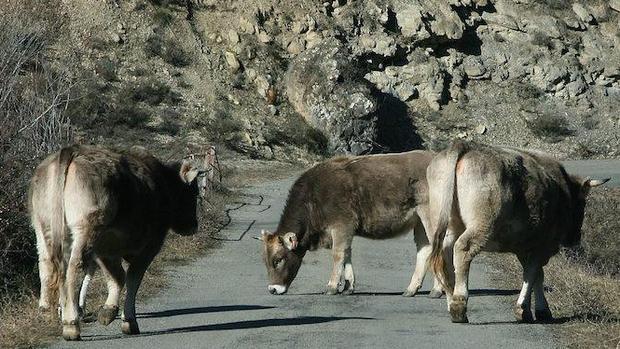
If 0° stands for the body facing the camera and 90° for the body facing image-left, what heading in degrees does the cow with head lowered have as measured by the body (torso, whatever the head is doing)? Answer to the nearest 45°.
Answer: approximately 90°

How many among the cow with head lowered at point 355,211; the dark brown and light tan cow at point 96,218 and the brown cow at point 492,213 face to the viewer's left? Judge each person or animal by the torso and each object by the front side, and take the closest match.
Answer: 1

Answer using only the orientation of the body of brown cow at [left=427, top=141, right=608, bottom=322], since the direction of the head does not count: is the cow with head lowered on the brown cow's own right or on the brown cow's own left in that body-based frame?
on the brown cow's own left

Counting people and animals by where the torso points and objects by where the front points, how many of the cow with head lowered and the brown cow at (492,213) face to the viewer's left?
1

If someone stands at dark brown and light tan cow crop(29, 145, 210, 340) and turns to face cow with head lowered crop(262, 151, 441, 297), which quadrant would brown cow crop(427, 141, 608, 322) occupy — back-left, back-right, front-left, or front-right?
front-right

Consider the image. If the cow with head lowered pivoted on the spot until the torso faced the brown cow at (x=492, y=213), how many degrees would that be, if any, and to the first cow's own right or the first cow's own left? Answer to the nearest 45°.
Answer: approximately 135° to the first cow's own left

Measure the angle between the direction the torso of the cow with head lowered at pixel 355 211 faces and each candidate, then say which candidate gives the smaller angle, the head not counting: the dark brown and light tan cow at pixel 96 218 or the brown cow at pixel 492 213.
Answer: the dark brown and light tan cow

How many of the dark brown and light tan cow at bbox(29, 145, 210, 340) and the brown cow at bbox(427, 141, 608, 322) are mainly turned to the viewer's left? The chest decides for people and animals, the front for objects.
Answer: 0

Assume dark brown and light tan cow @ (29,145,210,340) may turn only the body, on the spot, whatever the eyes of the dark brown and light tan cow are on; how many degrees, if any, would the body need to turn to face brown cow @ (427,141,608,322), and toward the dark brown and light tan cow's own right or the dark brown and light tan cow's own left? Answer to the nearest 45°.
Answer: approximately 45° to the dark brown and light tan cow's own right

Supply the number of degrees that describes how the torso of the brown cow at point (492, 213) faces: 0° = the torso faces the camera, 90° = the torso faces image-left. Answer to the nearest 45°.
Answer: approximately 225°

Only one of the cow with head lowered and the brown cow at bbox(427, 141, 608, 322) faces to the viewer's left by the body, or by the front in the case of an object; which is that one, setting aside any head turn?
the cow with head lowered

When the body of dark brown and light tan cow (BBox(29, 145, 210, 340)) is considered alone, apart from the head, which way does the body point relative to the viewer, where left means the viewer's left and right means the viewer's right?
facing away from the viewer and to the right of the viewer

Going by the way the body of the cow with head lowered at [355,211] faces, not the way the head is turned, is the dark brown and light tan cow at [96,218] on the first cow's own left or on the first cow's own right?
on the first cow's own left

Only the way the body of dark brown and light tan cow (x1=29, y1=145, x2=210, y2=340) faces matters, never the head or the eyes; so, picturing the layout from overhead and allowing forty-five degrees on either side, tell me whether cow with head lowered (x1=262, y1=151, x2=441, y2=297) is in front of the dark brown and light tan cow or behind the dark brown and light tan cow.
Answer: in front

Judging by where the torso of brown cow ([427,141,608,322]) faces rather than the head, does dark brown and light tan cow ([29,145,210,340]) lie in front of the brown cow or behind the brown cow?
behind
